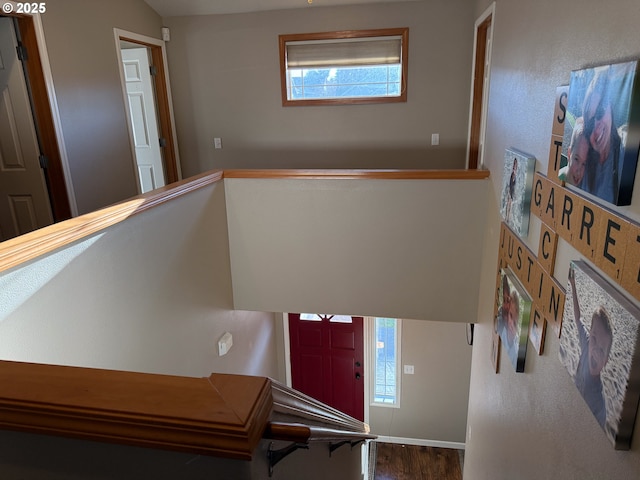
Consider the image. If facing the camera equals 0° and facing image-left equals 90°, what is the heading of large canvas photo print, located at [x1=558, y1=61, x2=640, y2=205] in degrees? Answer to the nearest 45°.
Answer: approximately 45°

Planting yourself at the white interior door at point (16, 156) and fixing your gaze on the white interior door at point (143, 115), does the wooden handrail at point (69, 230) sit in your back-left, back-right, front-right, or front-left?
back-right

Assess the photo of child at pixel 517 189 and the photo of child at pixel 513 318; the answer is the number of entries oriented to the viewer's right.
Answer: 0

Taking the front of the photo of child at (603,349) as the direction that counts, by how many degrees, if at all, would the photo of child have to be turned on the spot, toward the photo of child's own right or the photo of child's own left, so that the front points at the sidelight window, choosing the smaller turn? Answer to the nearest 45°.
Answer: approximately 90° to the photo of child's own right

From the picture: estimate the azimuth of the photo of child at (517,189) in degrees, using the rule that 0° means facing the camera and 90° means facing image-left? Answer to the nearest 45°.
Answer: approximately 45°

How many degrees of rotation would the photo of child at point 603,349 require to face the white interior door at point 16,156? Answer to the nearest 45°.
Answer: approximately 45° to its right

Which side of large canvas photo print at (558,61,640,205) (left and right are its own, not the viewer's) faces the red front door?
right

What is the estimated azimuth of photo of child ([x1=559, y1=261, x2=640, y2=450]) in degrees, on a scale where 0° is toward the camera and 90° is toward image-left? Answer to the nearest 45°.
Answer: approximately 45°
